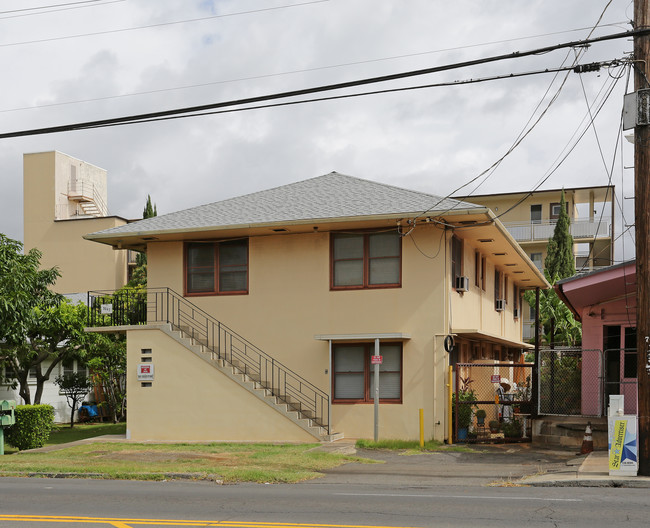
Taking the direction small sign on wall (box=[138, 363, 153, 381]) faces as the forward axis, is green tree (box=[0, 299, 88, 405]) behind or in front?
behind

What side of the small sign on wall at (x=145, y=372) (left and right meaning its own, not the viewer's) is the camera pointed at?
front

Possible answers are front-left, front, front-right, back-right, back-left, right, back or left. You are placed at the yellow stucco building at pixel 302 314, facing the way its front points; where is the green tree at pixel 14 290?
right

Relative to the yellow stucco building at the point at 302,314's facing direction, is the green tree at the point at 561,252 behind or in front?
behind

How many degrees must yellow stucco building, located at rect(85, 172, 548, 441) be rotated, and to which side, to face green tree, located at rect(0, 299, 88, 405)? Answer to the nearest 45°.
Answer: approximately 135° to its right

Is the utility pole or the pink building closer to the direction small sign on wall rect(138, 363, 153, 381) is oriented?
the utility pole

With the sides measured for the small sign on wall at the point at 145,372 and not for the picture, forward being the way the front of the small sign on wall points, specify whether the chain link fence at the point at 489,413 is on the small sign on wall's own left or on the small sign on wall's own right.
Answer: on the small sign on wall's own left

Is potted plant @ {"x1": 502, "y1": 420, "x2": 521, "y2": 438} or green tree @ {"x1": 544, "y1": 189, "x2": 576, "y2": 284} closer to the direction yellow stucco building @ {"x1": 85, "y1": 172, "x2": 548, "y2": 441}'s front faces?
the potted plant

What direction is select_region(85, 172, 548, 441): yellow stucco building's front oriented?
toward the camera
